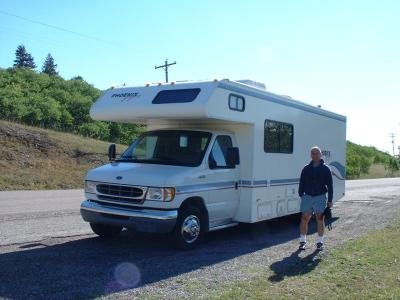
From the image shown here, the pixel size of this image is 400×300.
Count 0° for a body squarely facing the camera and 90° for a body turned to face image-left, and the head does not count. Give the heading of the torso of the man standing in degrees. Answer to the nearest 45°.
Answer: approximately 0°

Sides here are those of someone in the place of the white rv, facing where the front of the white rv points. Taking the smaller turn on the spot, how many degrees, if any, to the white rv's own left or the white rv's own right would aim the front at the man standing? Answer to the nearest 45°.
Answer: approximately 135° to the white rv's own left

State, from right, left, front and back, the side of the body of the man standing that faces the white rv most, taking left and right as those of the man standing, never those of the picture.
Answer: right
